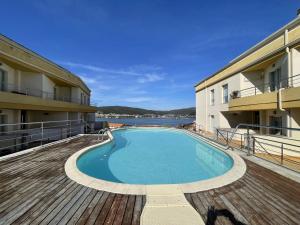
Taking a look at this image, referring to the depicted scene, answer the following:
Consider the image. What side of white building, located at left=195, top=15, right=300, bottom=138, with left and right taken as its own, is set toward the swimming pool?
front

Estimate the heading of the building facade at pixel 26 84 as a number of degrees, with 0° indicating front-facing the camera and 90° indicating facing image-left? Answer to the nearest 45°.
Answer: approximately 315°

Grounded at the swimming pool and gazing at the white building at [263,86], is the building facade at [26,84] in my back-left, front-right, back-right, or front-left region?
back-left

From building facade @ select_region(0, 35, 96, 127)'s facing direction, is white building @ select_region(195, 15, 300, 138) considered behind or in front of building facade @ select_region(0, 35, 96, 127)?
in front

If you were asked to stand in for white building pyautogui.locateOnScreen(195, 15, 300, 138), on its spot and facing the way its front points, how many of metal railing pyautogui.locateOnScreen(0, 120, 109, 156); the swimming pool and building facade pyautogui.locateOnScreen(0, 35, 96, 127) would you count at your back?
0

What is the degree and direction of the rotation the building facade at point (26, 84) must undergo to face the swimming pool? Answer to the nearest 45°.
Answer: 0° — it already faces it

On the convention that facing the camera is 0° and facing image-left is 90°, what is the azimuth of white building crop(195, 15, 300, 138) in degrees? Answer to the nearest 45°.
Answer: approximately 45°

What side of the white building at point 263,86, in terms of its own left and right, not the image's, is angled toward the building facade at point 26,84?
front

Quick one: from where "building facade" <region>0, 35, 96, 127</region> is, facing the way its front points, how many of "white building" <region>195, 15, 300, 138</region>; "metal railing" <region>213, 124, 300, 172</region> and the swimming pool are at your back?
0

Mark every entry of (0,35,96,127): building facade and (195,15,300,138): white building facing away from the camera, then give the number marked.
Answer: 0
